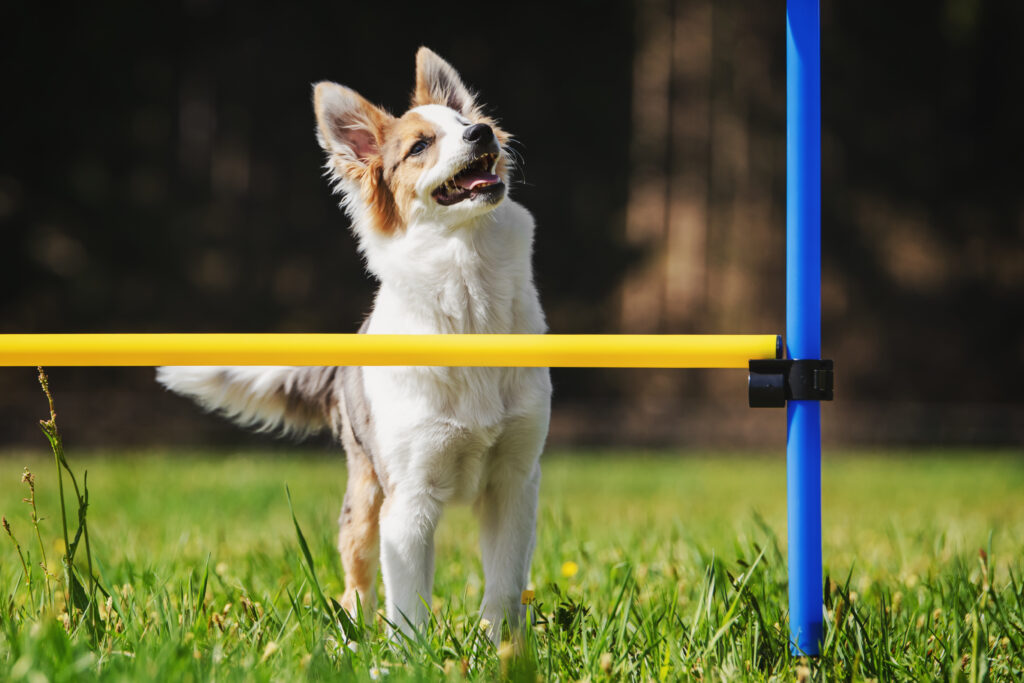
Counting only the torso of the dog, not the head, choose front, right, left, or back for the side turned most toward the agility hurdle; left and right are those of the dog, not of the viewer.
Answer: front

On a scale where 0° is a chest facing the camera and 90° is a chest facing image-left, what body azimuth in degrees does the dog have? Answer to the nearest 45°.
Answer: approximately 315°
